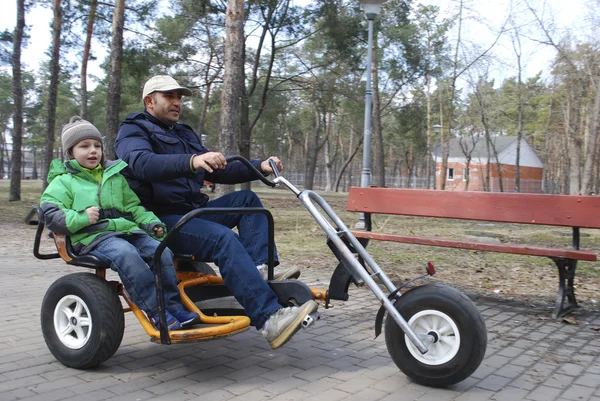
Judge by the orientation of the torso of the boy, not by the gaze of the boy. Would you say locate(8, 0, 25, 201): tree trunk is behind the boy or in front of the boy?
behind

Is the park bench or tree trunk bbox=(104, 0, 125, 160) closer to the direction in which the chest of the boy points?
the park bench

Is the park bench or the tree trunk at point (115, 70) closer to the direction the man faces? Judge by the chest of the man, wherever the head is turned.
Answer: the park bench

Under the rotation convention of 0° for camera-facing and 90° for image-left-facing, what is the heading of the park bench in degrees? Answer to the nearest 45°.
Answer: approximately 45°

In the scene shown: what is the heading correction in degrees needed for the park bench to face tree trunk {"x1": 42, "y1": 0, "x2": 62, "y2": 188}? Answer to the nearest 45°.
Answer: approximately 90° to its right

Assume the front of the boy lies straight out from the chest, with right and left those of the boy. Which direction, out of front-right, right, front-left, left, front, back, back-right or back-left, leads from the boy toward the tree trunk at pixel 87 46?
back-left

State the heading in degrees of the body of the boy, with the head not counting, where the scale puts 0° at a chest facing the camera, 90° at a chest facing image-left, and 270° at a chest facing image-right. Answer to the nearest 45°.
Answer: approximately 315°

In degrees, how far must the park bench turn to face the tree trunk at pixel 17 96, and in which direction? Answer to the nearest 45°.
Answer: approximately 90° to its right

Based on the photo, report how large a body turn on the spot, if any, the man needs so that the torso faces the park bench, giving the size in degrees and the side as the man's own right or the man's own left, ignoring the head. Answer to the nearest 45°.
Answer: approximately 90° to the man's own left

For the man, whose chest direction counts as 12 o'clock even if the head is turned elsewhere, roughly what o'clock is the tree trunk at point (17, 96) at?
The tree trunk is roughly at 7 o'clock from the man.
